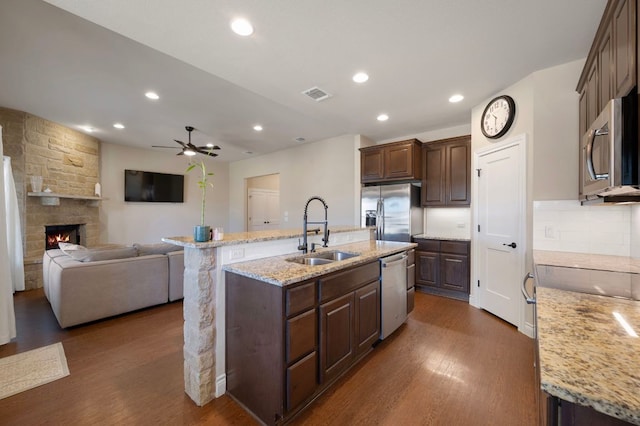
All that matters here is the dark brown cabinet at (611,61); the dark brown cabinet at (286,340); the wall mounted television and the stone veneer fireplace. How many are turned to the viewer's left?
1

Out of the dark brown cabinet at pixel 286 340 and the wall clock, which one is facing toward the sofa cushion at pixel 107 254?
the wall clock

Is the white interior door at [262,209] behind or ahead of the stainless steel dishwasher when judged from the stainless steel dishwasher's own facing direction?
behind

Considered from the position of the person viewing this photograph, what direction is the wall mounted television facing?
facing the viewer and to the right of the viewer

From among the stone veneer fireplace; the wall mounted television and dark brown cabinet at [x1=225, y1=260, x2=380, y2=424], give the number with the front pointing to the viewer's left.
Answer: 0

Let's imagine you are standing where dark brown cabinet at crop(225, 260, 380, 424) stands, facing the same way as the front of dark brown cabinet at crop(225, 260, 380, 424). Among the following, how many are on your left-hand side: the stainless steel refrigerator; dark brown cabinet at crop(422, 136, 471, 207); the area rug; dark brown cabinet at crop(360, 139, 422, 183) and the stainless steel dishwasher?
4

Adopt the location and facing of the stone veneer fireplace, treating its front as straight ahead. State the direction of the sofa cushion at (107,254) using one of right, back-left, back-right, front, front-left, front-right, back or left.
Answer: front-right

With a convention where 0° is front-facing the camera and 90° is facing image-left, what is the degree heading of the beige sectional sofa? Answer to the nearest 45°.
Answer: approximately 135°

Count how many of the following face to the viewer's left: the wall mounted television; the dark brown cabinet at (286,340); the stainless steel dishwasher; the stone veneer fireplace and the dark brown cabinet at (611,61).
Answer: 1

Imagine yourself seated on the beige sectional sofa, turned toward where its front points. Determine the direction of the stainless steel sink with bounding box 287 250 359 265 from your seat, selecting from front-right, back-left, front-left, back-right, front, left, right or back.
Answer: back

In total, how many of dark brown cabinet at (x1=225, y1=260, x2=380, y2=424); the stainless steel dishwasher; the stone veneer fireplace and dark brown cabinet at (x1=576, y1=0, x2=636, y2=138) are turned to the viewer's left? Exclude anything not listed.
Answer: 1

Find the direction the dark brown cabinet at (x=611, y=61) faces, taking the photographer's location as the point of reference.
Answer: facing to the left of the viewer

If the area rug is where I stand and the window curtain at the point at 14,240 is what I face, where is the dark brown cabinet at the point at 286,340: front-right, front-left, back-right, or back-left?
back-right

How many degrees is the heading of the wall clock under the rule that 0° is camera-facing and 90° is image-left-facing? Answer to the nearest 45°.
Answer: approximately 45°
